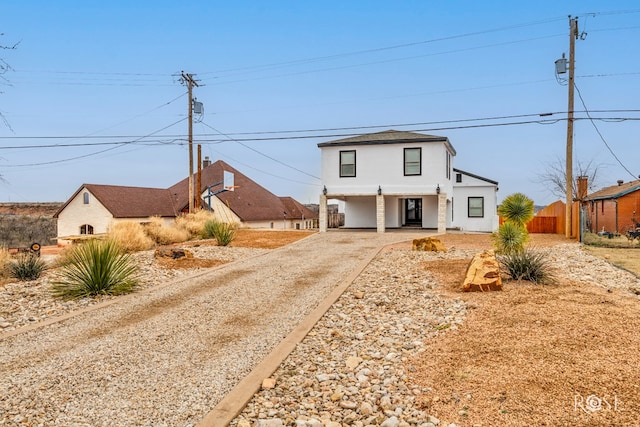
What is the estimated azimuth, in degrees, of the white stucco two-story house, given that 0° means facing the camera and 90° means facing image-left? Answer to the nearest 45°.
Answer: approximately 0°

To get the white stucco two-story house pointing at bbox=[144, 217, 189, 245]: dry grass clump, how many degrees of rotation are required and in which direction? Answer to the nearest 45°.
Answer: approximately 45° to its right

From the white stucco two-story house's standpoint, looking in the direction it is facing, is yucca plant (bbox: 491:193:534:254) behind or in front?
in front

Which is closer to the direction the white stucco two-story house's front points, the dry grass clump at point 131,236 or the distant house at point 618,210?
the dry grass clump

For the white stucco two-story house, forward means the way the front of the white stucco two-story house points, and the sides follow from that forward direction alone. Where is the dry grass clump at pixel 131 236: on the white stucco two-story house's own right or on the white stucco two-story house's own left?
on the white stucco two-story house's own right

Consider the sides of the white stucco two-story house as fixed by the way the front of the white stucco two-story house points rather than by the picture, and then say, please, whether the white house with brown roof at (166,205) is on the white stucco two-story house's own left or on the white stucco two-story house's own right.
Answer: on the white stucco two-story house's own right

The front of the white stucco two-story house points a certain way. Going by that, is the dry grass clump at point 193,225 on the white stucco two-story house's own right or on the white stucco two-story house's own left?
on the white stucco two-story house's own right

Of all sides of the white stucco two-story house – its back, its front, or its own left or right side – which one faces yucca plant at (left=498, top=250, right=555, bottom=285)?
front

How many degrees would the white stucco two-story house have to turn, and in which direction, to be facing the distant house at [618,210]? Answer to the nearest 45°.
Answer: approximately 90° to its left

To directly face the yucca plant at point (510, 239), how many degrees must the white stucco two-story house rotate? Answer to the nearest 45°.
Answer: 0° — it already faces it

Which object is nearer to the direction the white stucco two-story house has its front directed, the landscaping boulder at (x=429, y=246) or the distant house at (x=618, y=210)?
the landscaping boulder

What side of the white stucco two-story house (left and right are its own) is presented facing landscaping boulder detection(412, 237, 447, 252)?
front

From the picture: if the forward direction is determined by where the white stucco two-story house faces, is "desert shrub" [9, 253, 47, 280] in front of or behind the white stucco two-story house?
in front
